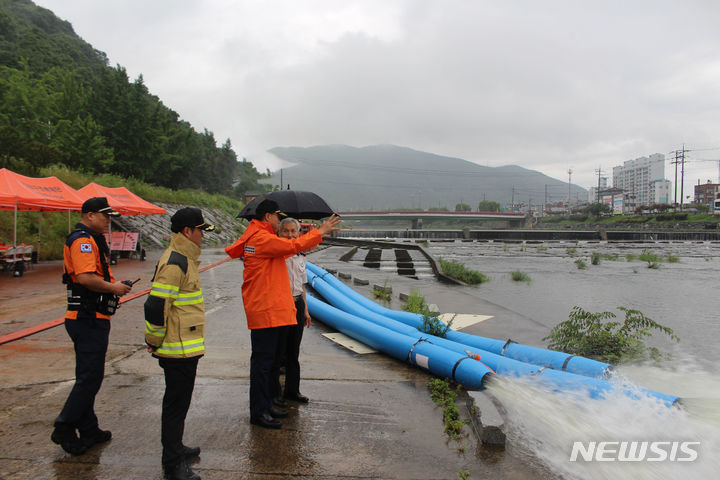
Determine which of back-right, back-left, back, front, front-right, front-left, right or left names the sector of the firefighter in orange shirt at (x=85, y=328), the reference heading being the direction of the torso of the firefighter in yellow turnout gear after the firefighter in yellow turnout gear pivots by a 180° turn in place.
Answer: front-right

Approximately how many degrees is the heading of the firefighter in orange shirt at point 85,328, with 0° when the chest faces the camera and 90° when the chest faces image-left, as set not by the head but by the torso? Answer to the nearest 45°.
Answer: approximately 270°

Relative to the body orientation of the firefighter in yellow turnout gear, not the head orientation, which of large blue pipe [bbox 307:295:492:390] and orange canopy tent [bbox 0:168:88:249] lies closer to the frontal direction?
the large blue pipe

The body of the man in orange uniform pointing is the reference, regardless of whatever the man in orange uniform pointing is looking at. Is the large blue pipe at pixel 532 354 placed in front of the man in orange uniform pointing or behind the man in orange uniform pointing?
in front

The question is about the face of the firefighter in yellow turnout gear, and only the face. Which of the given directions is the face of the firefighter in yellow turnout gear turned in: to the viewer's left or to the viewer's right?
to the viewer's right

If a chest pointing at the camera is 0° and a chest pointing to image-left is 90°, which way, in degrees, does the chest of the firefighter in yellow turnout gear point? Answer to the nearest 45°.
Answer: approximately 270°

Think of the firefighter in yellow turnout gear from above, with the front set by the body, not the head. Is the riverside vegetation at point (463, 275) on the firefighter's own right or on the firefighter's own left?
on the firefighter's own left

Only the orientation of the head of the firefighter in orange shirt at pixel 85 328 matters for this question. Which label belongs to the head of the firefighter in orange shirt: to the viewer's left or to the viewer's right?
to the viewer's right

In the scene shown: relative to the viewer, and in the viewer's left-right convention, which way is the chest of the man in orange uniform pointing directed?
facing to the right of the viewer
